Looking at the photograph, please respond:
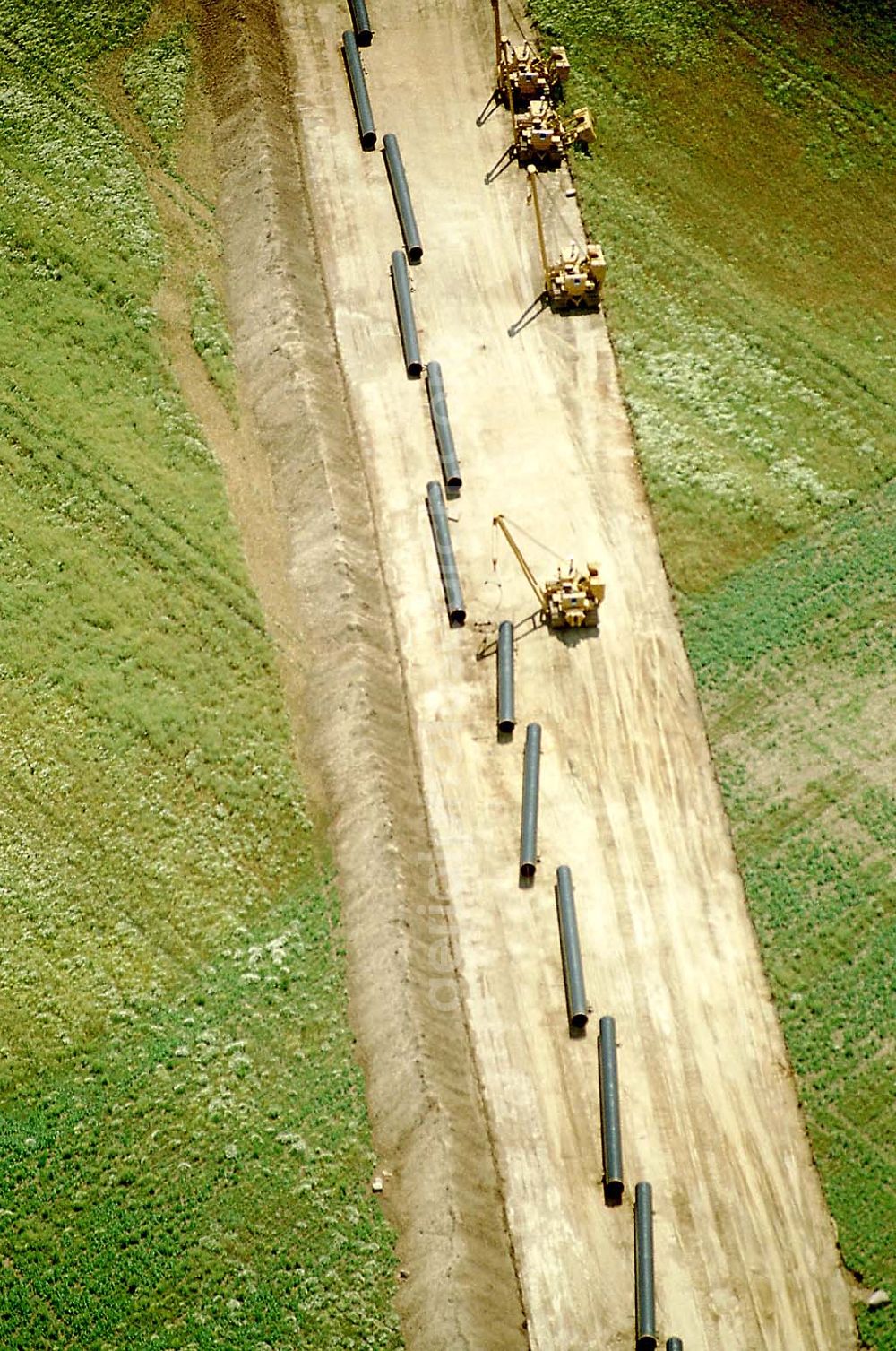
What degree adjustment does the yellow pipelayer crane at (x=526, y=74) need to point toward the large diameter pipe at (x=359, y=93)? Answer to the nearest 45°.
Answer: approximately 90° to its left

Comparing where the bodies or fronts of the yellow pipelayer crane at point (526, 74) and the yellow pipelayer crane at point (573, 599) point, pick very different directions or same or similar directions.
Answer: same or similar directions

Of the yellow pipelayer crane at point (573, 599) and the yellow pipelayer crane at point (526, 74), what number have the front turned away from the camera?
2

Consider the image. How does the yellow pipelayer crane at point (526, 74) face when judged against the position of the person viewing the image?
facing away from the viewer

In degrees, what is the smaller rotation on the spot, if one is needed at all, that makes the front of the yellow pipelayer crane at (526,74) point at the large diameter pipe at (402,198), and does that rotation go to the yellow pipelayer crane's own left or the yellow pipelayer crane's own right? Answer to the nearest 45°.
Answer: approximately 135° to the yellow pipelayer crane's own left

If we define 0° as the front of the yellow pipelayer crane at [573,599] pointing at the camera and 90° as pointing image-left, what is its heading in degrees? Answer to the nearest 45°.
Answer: approximately 180°

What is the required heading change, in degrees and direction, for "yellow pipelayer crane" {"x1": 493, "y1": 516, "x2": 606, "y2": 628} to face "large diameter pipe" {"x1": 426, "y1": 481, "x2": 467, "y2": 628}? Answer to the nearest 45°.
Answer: approximately 90° to its left
